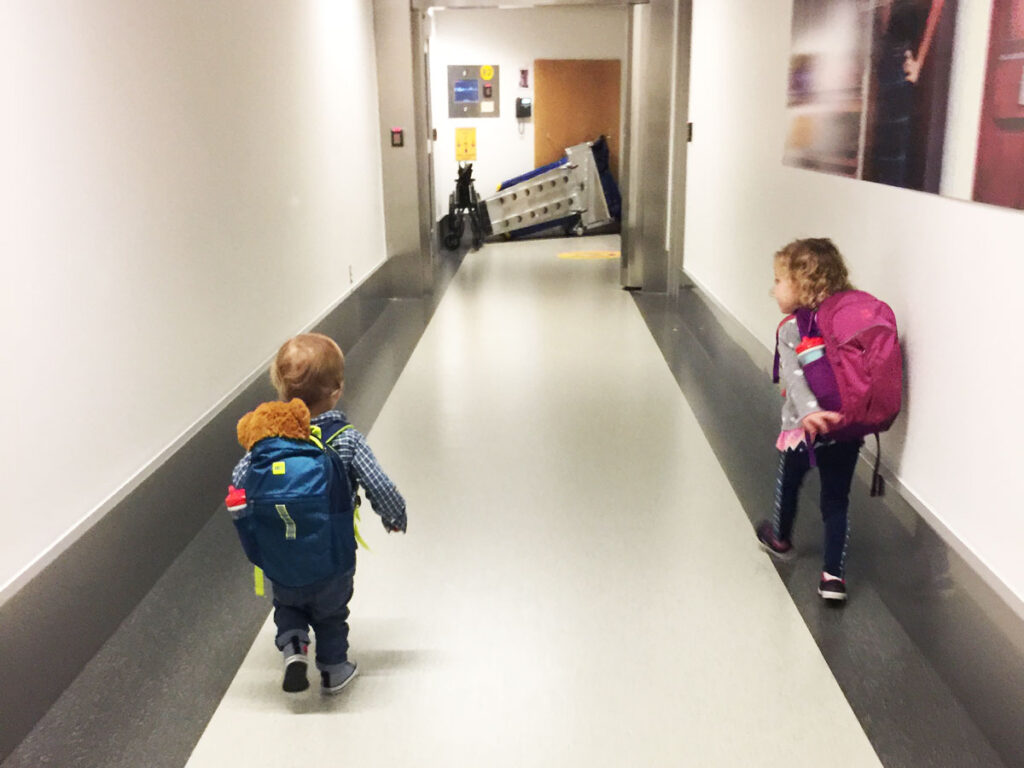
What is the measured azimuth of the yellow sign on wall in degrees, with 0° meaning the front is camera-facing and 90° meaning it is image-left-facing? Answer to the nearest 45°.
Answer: approximately 0°

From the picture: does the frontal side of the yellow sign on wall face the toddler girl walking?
yes

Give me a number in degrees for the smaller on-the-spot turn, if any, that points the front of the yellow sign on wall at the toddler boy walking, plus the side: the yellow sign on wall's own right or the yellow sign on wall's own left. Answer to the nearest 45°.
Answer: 0° — it already faces them
